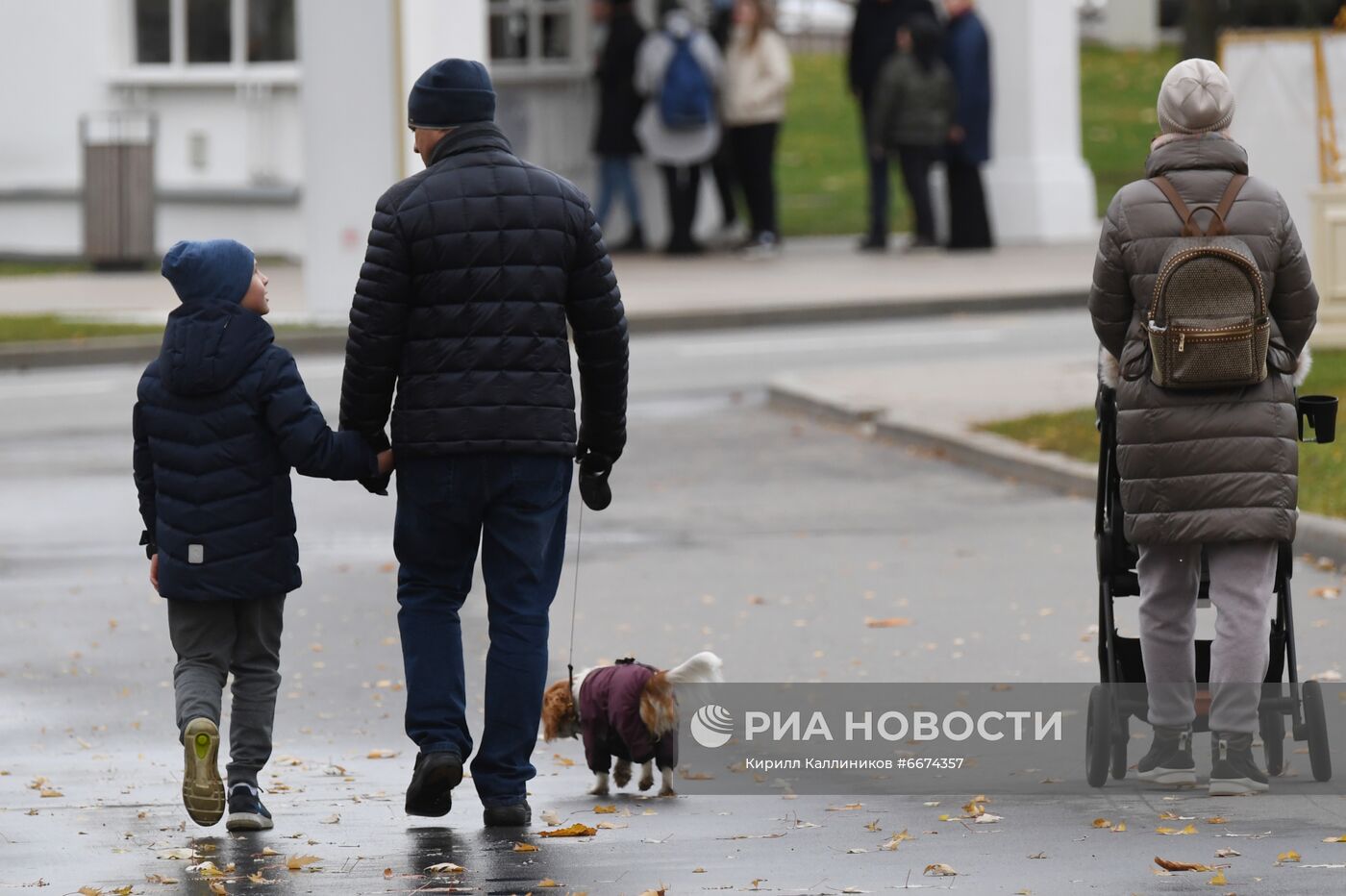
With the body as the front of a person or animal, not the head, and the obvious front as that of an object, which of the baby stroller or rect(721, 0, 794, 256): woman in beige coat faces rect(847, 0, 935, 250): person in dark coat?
the baby stroller

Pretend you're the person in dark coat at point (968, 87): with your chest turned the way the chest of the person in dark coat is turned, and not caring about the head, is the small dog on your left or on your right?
on your left

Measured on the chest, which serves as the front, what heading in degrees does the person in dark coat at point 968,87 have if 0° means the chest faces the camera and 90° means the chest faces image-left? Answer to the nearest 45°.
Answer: approximately 90°

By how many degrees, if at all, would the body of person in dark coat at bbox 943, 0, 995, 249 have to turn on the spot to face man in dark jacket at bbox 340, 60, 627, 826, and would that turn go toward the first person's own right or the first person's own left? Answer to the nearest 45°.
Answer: approximately 90° to the first person's own left

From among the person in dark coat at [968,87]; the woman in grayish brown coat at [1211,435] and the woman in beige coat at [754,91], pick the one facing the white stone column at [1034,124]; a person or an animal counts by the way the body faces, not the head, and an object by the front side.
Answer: the woman in grayish brown coat at [1211,435]

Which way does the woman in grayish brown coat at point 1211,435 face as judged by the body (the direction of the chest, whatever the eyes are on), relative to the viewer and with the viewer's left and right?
facing away from the viewer

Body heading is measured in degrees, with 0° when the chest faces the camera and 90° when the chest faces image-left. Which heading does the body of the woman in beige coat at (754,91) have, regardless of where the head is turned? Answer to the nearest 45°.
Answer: approximately 45°

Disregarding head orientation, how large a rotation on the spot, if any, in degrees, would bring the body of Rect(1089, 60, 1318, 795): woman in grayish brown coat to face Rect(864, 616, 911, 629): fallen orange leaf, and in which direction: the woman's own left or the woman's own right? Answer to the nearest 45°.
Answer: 0° — they already face it

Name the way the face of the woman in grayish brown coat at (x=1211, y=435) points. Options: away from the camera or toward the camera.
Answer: away from the camera

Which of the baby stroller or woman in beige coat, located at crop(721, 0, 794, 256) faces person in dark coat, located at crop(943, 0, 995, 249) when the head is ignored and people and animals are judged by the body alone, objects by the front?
the baby stroller

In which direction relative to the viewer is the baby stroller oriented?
away from the camera
